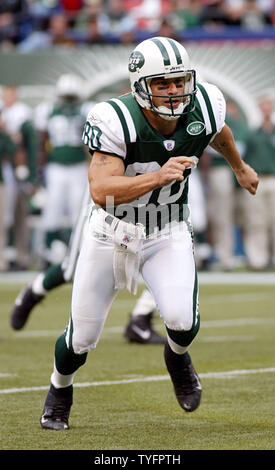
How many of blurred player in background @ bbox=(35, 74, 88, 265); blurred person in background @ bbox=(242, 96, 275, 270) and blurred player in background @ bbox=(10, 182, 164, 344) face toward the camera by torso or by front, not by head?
2

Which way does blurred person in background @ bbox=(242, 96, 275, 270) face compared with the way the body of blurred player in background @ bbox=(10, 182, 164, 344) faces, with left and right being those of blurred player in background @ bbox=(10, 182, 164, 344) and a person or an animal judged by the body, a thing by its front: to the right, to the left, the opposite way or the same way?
to the right

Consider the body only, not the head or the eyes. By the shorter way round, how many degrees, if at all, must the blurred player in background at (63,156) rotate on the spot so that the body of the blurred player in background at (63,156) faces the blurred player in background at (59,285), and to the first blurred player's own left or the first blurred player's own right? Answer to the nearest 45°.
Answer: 0° — they already face them

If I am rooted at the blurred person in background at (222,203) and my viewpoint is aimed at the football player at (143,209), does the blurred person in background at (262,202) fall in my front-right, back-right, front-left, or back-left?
back-left

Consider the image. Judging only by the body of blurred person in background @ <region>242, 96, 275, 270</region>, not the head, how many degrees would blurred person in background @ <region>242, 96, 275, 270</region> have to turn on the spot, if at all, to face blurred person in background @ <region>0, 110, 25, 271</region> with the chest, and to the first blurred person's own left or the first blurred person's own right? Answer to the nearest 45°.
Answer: approximately 90° to the first blurred person's own right

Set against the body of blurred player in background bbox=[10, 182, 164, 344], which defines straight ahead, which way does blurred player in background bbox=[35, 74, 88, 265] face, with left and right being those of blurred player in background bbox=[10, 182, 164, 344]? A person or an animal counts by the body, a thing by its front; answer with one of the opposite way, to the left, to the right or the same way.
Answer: to the right

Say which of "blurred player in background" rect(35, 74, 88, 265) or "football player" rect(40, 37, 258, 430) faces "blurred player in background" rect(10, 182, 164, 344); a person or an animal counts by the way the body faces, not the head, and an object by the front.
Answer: "blurred player in background" rect(35, 74, 88, 265)

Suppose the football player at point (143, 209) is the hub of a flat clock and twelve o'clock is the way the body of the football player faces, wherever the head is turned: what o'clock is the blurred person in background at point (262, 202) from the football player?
The blurred person in background is roughly at 6 o'clock from the football player.

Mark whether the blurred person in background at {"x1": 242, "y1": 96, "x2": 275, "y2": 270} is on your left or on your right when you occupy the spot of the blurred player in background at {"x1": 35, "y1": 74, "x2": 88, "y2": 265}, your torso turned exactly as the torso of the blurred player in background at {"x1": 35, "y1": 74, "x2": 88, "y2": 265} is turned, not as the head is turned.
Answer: on your left

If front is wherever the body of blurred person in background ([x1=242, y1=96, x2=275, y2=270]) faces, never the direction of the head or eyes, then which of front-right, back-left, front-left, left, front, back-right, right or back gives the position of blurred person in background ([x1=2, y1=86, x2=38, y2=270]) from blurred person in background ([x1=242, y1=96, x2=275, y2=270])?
right
